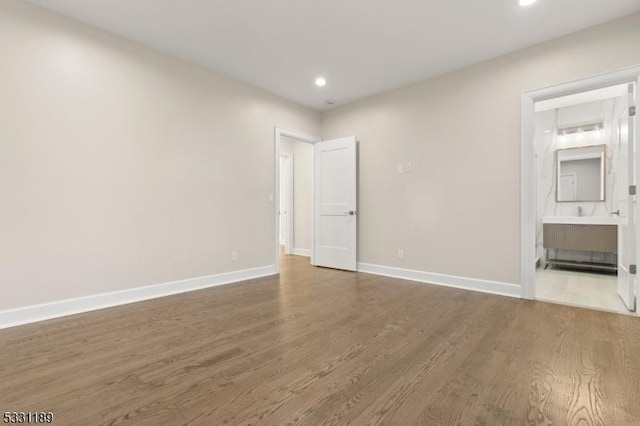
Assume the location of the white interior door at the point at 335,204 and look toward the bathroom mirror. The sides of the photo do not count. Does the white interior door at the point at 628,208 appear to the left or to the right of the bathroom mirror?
right

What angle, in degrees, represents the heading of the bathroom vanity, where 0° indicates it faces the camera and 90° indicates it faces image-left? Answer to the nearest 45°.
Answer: approximately 0°

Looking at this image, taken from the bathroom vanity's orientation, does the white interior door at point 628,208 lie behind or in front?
in front

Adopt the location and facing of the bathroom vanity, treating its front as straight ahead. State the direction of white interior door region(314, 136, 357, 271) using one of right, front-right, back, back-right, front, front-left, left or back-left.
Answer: front-right
